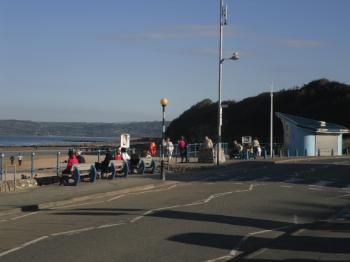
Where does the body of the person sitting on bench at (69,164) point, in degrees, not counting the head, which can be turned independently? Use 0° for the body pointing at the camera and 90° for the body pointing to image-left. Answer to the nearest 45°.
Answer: approximately 135°

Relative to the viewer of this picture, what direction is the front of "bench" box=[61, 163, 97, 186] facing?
facing away from the viewer and to the left of the viewer

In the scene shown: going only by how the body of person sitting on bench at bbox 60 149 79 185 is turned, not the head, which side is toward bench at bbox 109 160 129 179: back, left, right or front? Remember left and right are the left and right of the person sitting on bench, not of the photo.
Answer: right
